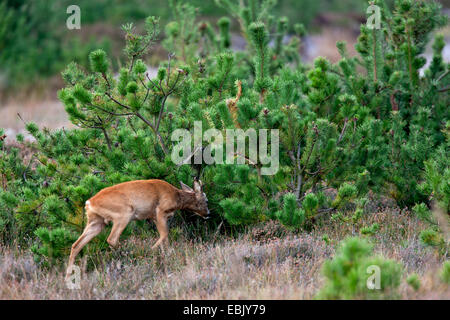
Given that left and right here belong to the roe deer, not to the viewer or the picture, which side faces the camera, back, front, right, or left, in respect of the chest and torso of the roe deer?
right

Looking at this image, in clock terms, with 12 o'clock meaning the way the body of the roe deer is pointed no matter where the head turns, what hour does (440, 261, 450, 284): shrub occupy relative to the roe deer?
The shrub is roughly at 1 o'clock from the roe deer.

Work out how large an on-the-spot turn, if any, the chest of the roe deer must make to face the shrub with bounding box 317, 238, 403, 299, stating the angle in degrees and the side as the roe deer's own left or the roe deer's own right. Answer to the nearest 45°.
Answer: approximately 45° to the roe deer's own right

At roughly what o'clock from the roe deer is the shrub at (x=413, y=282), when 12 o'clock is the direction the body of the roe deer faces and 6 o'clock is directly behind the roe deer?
The shrub is roughly at 1 o'clock from the roe deer.
